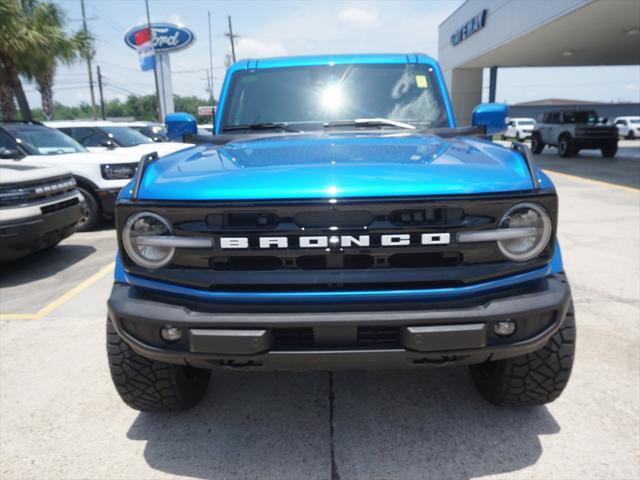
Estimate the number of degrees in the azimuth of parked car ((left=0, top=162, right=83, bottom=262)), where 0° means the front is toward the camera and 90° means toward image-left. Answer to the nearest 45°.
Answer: approximately 315°

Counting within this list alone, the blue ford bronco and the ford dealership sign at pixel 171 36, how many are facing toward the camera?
2

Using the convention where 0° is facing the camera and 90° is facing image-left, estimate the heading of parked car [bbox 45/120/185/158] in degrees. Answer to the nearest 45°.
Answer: approximately 315°

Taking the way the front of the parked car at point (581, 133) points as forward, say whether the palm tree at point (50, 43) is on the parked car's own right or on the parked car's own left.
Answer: on the parked car's own right

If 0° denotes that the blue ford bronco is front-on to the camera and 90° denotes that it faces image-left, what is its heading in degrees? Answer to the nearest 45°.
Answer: approximately 0°

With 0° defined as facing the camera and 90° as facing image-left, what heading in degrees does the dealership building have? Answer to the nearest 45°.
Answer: approximately 45°

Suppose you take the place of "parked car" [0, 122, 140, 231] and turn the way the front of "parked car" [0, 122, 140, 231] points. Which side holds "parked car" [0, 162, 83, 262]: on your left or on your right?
on your right

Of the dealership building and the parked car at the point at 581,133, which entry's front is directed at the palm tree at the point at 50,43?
the dealership building

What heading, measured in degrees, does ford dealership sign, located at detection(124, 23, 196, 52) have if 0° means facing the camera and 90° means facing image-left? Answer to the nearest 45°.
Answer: approximately 0°
